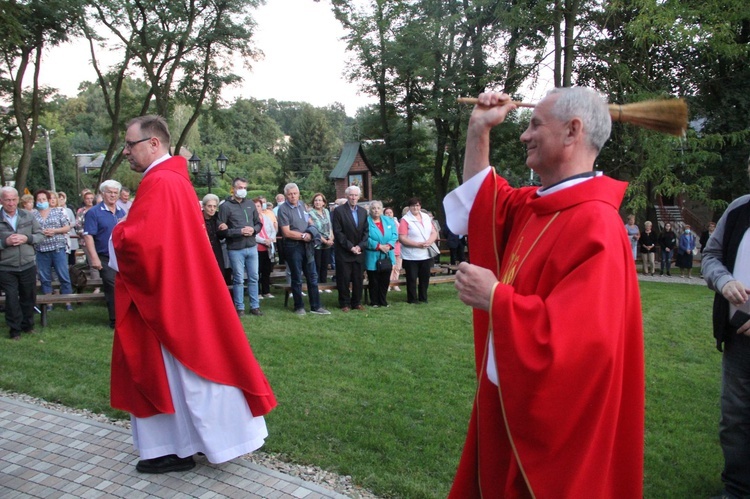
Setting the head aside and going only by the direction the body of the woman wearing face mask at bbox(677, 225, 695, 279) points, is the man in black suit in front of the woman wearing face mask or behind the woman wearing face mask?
in front

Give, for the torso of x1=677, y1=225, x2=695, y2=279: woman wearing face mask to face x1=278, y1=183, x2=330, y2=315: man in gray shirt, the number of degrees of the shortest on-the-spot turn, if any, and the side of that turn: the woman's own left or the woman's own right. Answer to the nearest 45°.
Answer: approximately 45° to the woman's own right

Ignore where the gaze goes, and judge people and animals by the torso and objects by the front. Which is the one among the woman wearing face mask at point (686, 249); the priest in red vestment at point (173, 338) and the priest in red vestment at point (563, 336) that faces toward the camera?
the woman wearing face mask

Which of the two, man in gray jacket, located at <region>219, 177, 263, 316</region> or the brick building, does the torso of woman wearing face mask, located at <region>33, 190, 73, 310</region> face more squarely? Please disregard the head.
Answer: the man in gray jacket

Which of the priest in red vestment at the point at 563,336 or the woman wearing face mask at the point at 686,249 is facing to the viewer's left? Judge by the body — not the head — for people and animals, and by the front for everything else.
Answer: the priest in red vestment

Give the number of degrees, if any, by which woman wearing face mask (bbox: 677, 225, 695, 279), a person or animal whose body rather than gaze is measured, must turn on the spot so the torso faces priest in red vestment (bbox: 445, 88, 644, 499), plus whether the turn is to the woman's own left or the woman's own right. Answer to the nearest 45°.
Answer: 0° — they already face them

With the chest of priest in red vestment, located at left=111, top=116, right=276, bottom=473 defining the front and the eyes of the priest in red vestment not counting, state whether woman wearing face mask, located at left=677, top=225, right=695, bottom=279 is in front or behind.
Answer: behind

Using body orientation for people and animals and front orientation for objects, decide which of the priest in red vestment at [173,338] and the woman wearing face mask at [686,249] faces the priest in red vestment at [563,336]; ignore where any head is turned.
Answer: the woman wearing face mask

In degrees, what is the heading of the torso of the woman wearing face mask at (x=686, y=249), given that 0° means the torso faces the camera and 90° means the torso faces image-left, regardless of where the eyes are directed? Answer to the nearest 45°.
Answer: approximately 0°

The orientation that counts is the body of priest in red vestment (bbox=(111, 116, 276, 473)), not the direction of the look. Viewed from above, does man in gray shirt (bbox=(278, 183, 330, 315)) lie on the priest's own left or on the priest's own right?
on the priest's own right
